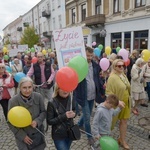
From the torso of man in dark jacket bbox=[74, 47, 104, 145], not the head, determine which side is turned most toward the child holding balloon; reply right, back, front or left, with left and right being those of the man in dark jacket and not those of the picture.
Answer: front

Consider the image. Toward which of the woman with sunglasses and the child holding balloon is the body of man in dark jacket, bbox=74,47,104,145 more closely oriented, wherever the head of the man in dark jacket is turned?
the child holding balloon

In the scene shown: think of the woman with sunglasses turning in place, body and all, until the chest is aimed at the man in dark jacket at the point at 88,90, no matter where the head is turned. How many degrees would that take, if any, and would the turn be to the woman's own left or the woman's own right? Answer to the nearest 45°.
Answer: approximately 135° to the woman's own right

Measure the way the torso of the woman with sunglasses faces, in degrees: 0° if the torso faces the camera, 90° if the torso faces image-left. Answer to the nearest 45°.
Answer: approximately 315°

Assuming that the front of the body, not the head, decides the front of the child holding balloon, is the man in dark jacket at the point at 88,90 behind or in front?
behind

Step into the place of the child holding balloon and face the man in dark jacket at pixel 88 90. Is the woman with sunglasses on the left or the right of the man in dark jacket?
right

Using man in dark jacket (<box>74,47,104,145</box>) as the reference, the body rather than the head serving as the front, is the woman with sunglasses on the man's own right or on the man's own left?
on the man's own left

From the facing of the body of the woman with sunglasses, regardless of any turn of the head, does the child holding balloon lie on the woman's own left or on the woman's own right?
on the woman's own right
